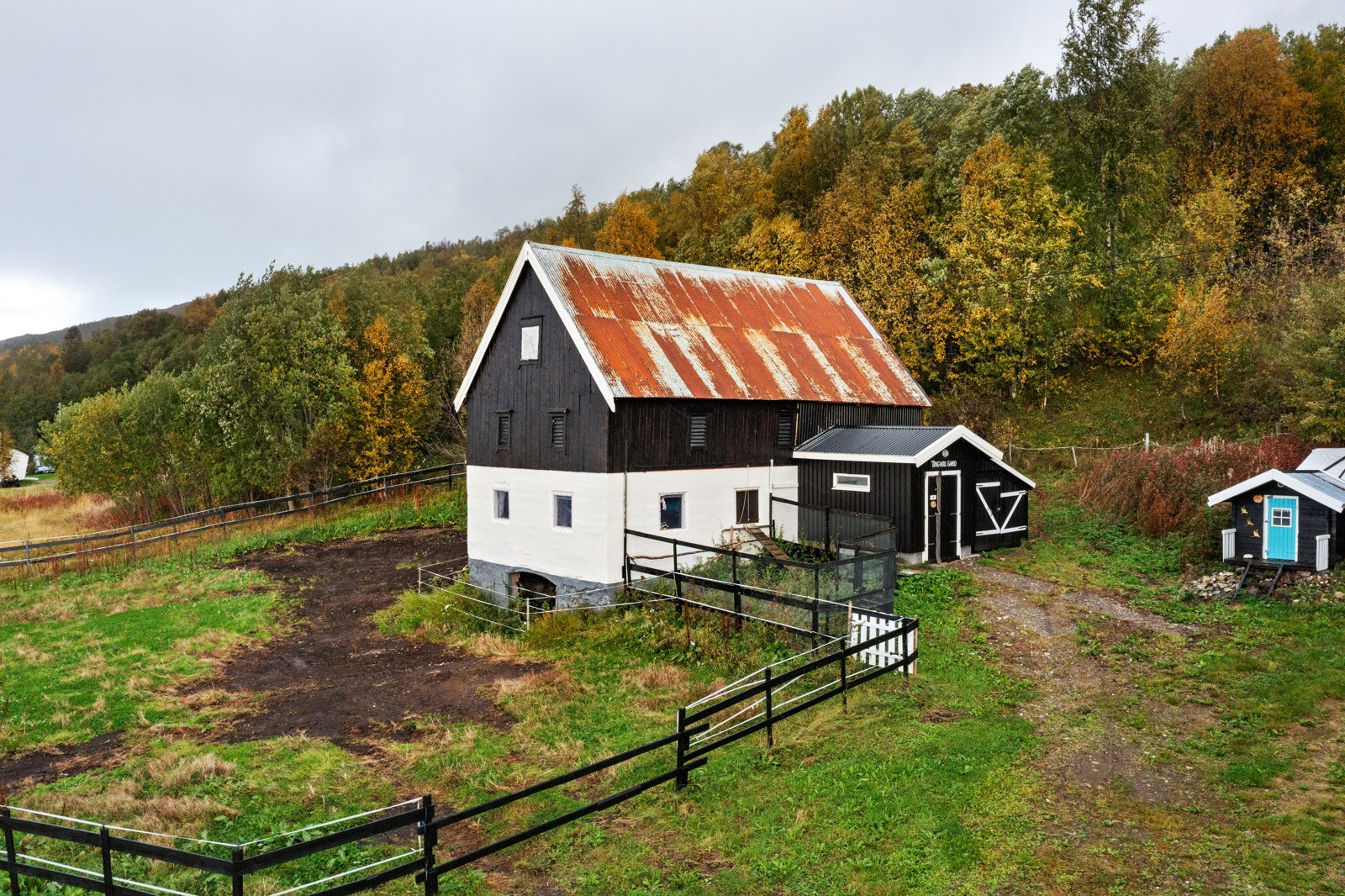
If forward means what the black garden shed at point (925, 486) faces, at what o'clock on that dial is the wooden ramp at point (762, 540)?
The wooden ramp is roughly at 4 o'clock from the black garden shed.

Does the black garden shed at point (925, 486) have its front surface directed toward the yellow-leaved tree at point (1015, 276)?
no

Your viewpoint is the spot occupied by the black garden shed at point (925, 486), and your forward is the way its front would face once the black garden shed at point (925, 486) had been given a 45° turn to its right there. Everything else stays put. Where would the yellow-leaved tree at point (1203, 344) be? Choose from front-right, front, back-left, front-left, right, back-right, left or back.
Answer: back-left

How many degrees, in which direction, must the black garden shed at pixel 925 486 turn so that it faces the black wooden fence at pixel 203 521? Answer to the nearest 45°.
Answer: approximately 135° to its right

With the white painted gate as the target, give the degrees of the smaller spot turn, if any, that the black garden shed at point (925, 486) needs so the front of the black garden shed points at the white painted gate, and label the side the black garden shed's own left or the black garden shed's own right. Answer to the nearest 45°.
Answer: approximately 45° to the black garden shed's own right

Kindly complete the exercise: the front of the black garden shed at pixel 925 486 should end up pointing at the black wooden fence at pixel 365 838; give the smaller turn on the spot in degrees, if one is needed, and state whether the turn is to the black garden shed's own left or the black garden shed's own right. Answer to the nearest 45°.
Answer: approximately 45° to the black garden shed's own right

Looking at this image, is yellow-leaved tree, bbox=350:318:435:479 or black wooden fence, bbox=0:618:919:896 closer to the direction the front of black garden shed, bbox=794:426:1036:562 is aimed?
the black wooden fence

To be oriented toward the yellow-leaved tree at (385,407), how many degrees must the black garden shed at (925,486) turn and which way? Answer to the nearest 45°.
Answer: approximately 180°

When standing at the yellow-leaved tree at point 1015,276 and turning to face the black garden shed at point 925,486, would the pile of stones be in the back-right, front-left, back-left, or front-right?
front-left

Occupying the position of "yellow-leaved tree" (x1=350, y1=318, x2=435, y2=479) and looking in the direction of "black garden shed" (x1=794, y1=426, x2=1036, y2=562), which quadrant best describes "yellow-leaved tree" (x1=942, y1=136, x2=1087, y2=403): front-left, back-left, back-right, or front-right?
front-left

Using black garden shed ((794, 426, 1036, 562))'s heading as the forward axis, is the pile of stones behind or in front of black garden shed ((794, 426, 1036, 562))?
in front

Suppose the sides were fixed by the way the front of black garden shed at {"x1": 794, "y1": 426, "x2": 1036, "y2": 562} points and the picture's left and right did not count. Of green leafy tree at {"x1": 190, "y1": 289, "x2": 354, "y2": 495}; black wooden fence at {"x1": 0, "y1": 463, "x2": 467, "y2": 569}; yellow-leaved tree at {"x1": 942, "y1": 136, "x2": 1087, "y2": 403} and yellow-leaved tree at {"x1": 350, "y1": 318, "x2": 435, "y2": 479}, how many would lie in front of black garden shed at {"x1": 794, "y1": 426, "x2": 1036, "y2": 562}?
0

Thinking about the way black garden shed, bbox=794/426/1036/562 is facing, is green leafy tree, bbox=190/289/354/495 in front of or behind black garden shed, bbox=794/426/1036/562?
behind

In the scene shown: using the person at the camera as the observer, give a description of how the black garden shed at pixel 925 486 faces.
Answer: facing the viewer and to the right of the viewer

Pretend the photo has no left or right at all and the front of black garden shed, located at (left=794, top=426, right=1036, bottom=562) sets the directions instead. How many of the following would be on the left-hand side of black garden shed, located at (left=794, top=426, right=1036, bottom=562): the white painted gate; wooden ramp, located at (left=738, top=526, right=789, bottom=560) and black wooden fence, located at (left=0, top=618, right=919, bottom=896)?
0

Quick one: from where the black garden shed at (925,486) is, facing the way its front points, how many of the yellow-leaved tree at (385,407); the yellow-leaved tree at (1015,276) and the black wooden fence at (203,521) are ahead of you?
0

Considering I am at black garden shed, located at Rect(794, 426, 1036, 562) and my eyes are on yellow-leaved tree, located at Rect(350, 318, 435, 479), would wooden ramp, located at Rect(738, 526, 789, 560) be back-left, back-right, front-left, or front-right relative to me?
front-left
